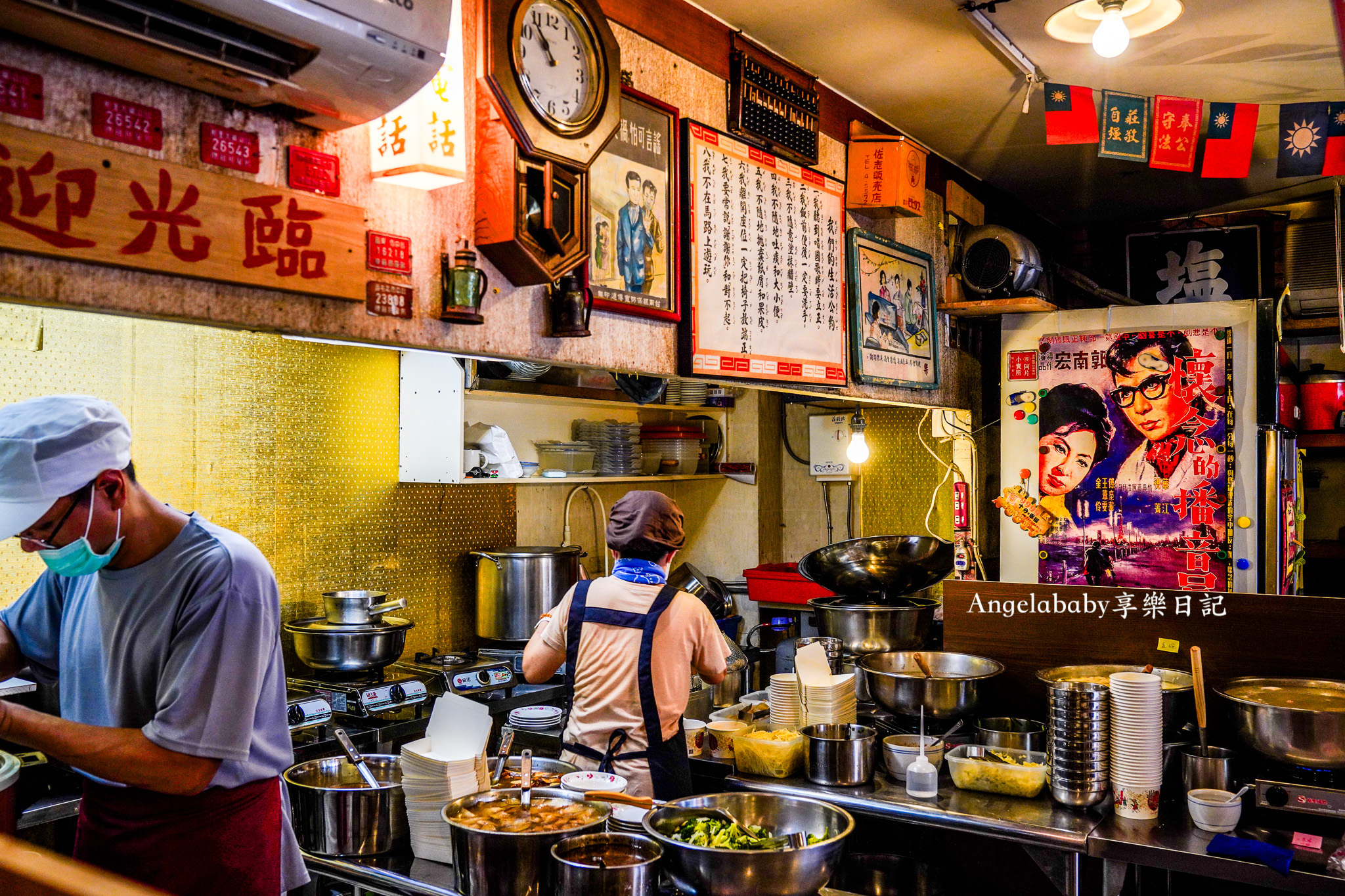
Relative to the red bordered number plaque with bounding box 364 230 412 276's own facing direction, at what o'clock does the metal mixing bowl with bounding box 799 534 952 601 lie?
The metal mixing bowl is roughly at 9 o'clock from the red bordered number plaque.

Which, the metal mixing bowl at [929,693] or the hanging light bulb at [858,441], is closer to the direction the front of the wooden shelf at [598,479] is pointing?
the metal mixing bowl

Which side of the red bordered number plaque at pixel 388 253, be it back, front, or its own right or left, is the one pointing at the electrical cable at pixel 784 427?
left

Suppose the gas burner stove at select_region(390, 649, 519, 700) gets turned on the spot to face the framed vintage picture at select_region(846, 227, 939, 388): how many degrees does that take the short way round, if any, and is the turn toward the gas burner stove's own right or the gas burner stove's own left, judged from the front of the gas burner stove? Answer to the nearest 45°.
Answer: approximately 45° to the gas burner stove's own left

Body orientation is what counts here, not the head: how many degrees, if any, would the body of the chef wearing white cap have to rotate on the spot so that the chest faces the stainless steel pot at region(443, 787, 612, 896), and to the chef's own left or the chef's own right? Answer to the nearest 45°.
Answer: approximately 135° to the chef's own left

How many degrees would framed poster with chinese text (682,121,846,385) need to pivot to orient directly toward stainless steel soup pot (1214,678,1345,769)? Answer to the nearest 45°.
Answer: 0° — it already faces it

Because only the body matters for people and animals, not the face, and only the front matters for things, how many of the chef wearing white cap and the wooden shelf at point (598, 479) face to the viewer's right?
0

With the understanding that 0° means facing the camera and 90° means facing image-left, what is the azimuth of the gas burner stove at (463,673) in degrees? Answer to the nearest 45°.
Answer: approximately 315°

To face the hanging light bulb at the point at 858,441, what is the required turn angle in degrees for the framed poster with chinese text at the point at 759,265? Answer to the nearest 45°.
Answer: approximately 135° to its left
